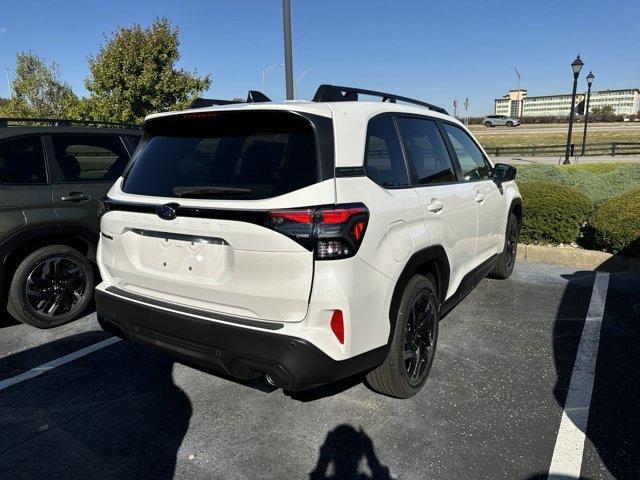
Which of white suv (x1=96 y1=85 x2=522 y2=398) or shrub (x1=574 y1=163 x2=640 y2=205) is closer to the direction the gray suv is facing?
the shrub

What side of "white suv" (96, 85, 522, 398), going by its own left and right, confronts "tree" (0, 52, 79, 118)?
left

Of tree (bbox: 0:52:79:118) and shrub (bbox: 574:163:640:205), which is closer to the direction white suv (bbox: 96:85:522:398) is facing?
the shrub

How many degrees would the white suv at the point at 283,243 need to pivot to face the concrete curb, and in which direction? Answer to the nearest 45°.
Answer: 0° — it already faces it

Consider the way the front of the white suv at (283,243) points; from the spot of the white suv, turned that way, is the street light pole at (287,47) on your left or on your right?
on your left

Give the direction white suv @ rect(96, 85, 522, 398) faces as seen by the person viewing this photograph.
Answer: facing away from the viewer and to the right of the viewer

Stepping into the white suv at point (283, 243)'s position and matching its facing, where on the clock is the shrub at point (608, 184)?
The shrub is roughly at 12 o'clock from the white suv.

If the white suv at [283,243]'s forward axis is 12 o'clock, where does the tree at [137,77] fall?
The tree is roughly at 10 o'clock from the white suv.

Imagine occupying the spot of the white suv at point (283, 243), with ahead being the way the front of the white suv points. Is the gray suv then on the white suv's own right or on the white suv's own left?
on the white suv's own left
